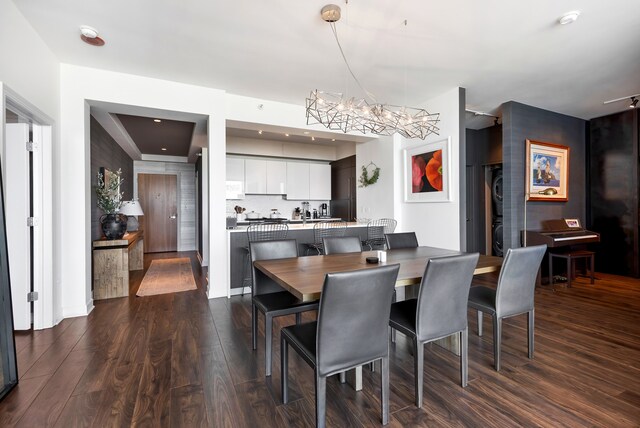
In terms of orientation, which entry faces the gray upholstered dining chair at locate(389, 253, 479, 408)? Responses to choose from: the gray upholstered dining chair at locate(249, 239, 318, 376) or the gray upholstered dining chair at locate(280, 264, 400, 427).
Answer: the gray upholstered dining chair at locate(249, 239, 318, 376)

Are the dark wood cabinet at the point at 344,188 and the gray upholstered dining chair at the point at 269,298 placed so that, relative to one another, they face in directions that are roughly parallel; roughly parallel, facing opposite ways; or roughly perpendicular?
roughly perpendicular

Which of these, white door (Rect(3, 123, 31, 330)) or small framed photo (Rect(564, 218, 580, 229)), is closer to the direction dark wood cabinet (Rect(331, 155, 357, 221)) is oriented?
the white door

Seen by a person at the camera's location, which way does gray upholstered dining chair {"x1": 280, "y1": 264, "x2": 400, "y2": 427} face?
facing away from the viewer and to the left of the viewer

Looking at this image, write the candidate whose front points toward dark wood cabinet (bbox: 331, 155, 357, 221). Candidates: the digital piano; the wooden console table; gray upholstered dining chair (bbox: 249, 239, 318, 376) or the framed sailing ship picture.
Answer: the wooden console table

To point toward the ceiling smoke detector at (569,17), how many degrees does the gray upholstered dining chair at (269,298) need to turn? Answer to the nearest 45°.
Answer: approximately 45° to its left

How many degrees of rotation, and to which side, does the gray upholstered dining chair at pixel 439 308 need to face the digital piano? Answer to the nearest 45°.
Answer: approximately 90° to its right

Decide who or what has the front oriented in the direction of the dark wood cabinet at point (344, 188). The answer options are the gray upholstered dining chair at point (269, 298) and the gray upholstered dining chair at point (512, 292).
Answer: the gray upholstered dining chair at point (512, 292)
